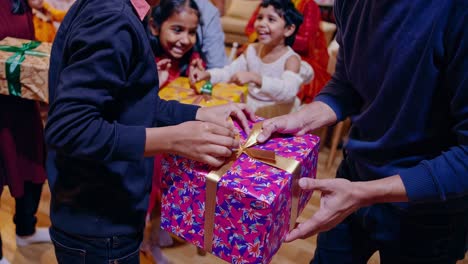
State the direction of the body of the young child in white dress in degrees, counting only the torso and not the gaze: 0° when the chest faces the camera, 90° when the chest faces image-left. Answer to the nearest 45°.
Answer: approximately 45°

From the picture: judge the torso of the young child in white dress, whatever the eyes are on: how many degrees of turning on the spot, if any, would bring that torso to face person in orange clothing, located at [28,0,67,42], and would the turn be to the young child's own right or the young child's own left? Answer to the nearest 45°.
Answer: approximately 45° to the young child's own right

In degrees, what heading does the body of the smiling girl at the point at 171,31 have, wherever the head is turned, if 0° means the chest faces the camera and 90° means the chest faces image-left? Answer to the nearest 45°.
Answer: approximately 315°
